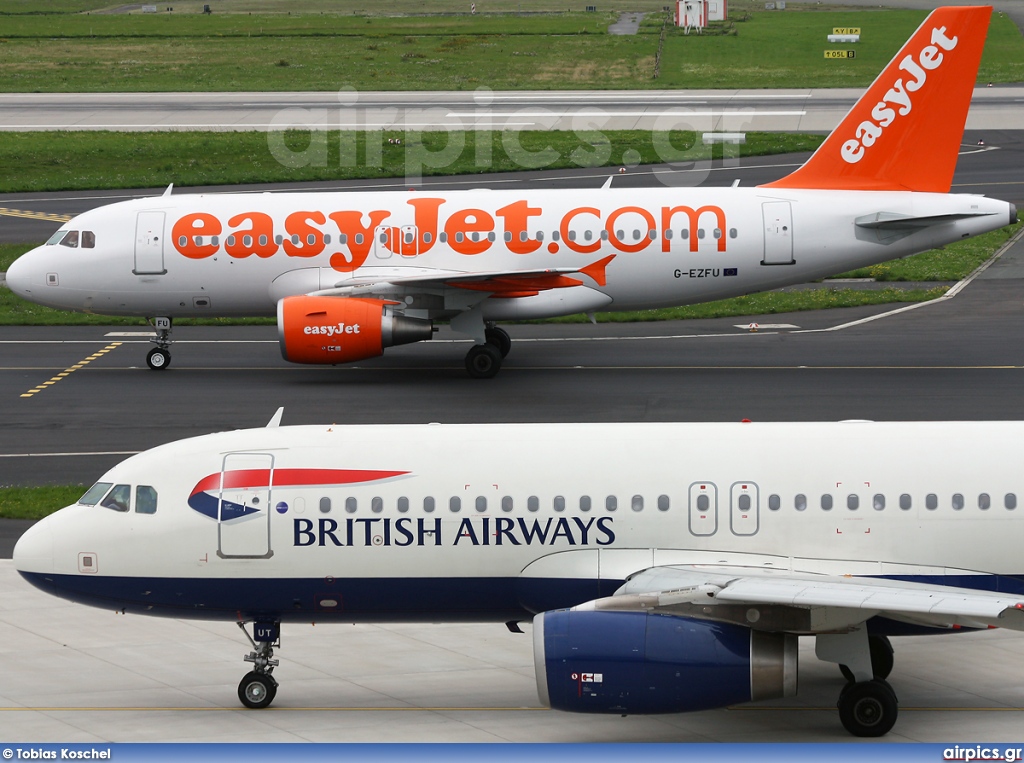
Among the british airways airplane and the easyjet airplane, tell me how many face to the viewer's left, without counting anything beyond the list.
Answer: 2

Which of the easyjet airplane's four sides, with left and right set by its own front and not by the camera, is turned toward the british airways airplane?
left

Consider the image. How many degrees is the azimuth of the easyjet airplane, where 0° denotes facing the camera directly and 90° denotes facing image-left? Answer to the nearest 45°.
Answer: approximately 90°

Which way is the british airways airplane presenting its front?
to the viewer's left

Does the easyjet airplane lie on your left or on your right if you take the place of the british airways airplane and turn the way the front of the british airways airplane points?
on your right
